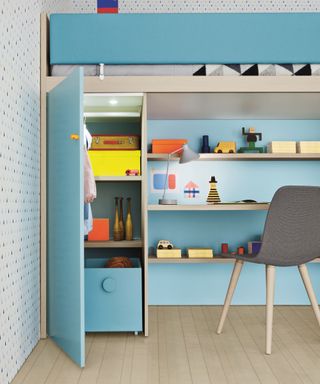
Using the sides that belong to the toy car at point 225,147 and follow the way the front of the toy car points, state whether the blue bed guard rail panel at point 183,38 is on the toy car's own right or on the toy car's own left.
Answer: on the toy car's own left

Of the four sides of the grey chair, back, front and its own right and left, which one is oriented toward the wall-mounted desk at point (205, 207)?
front

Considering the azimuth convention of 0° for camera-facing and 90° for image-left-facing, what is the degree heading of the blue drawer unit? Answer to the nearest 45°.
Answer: approximately 0°

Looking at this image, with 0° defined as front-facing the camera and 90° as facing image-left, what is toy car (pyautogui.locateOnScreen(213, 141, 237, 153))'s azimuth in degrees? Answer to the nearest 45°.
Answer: approximately 90°

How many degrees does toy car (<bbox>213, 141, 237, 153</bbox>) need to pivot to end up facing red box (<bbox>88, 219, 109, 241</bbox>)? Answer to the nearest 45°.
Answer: approximately 45° to its left

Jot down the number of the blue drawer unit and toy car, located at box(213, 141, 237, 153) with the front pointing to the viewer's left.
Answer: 1

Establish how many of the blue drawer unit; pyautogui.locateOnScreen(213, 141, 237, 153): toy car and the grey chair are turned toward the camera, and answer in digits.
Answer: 1

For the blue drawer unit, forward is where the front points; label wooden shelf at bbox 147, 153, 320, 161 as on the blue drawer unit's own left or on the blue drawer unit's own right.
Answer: on the blue drawer unit's own left

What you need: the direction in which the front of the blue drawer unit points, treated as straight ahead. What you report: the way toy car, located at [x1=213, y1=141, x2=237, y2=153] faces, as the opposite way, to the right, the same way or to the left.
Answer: to the right

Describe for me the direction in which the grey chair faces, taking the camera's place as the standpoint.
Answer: facing away from the viewer and to the left of the viewer

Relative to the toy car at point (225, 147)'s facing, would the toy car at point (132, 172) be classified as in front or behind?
in front

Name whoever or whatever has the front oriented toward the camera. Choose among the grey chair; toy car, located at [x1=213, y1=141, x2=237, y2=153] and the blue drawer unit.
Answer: the blue drawer unit

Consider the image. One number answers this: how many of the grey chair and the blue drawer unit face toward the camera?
1
